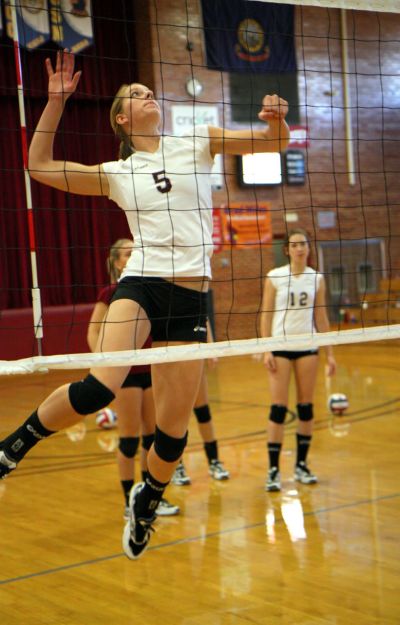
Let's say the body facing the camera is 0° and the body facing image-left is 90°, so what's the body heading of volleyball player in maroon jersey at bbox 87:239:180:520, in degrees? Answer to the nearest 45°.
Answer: approximately 315°

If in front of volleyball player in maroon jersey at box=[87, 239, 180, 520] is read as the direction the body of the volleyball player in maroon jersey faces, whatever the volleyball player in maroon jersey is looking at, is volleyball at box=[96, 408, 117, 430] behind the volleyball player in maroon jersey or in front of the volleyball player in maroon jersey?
behind
